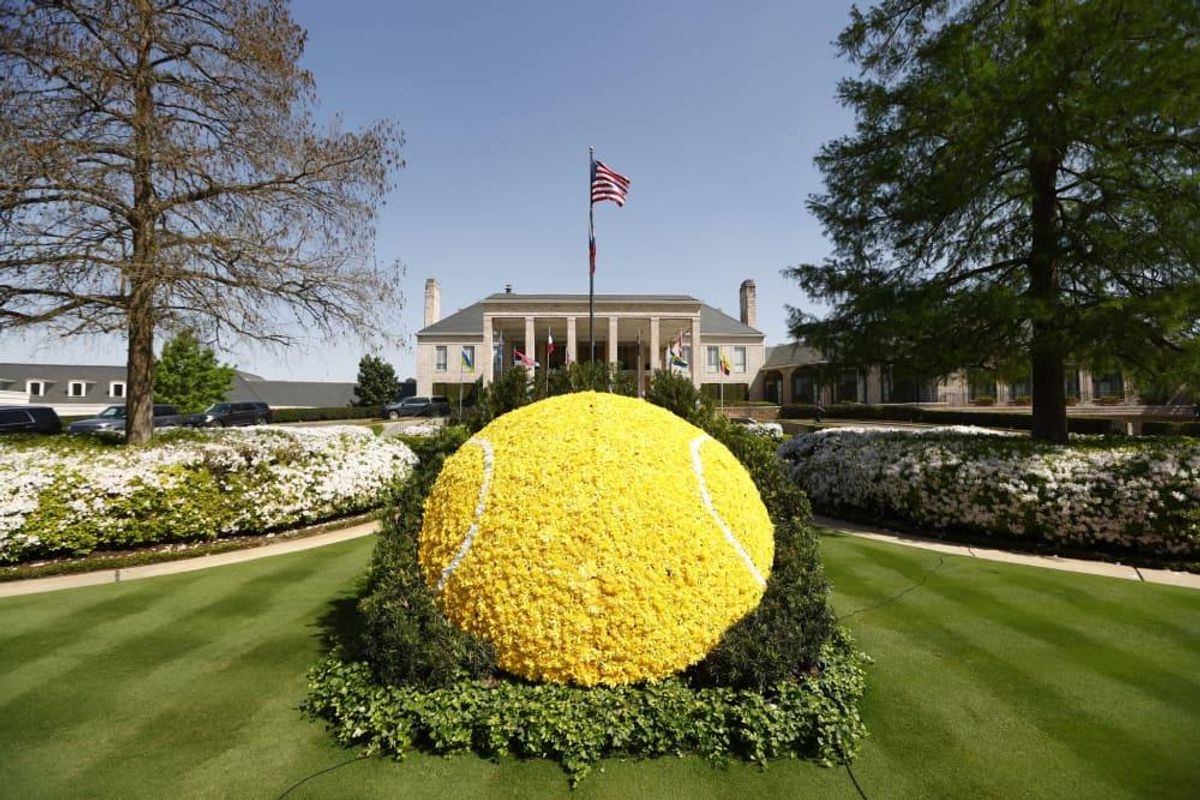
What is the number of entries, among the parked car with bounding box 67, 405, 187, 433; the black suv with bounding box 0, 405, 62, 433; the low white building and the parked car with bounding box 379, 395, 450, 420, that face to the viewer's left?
3

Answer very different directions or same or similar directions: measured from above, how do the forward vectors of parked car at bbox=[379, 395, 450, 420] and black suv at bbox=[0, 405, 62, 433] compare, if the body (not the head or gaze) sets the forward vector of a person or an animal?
same or similar directions

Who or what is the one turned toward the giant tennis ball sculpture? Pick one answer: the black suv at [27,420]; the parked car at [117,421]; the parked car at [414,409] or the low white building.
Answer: the low white building

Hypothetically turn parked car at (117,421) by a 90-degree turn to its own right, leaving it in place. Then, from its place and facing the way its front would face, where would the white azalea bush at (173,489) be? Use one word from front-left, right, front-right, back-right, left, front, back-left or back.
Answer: back

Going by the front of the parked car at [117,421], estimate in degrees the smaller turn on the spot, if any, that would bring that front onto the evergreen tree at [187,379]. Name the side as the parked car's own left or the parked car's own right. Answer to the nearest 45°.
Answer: approximately 90° to the parked car's own right

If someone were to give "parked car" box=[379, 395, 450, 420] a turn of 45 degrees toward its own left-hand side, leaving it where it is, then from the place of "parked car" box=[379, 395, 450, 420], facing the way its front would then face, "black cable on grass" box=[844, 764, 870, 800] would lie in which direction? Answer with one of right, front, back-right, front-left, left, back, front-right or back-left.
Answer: front-left

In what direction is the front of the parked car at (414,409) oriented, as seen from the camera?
facing to the left of the viewer

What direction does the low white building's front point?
toward the camera

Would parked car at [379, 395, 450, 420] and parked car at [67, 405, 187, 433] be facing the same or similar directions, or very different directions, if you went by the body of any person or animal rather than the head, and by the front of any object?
same or similar directions

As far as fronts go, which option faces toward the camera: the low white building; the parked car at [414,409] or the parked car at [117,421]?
the low white building

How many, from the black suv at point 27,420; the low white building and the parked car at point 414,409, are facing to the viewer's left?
2

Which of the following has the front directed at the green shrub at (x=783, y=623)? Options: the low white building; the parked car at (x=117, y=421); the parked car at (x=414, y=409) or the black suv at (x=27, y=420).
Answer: the low white building

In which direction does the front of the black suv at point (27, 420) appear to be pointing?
to the viewer's left

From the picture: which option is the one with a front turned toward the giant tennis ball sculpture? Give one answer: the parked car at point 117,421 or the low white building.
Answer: the low white building

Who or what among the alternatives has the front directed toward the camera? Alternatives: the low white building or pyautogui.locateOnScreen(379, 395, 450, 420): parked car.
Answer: the low white building

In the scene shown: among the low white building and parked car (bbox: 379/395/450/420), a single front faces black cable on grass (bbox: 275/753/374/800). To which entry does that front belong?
the low white building
